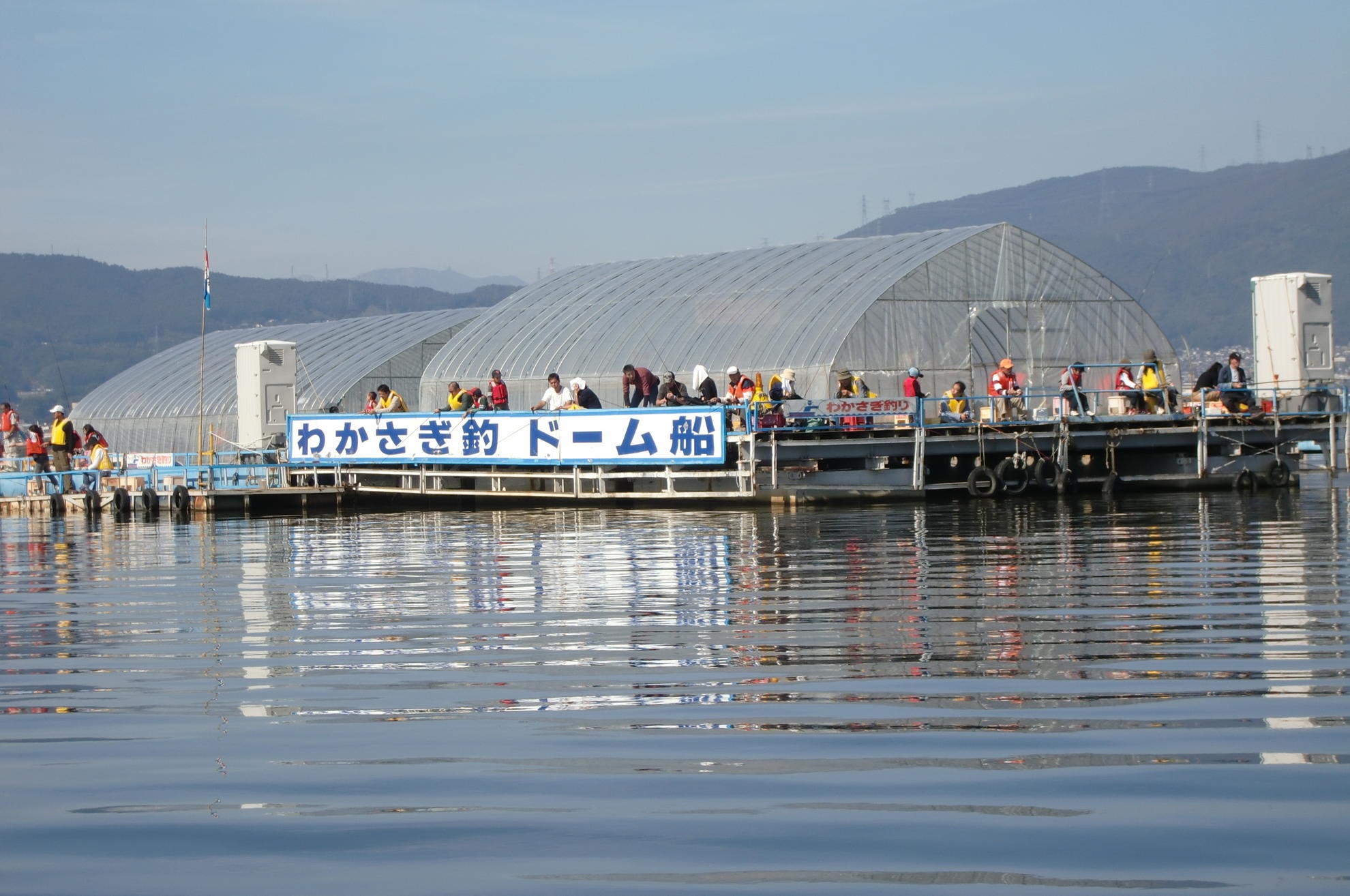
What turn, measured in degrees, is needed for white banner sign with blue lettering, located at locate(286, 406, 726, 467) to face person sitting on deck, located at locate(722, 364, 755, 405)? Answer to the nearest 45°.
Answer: approximately 90° to its left

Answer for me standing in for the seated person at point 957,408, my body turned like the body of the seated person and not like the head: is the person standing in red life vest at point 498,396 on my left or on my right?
on my right

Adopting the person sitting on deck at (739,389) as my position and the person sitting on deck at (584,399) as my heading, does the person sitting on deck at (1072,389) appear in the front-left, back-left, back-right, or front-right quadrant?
back-right

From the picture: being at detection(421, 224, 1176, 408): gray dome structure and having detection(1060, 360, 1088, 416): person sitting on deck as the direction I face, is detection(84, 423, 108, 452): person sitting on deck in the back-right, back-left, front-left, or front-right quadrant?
back-right

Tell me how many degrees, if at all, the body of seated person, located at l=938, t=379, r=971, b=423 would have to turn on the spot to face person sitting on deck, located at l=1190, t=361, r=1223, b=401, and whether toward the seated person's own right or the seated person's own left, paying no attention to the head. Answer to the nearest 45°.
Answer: approximately 135° to the seated person's own left

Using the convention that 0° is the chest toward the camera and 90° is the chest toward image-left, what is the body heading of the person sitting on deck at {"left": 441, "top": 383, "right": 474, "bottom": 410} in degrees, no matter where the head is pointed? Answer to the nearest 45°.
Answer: approximately 45°
